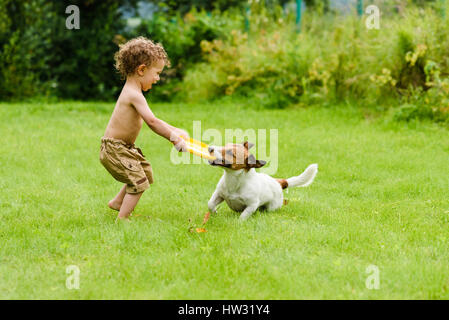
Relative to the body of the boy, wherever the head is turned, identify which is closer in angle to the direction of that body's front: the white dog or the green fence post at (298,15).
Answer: the white dog

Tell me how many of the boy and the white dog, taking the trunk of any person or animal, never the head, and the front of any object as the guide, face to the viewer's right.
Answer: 1

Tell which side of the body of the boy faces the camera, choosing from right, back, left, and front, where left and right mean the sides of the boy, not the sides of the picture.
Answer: right

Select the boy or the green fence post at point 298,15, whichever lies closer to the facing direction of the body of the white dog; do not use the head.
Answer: the boy

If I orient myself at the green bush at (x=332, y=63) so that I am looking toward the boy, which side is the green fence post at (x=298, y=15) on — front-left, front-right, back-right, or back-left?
back-right

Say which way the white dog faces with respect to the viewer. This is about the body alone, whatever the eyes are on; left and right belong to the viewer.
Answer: facing the viewer and to the left of the viewer

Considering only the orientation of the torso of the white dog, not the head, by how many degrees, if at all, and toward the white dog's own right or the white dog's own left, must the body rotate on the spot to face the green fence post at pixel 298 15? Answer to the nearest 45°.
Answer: approximately 135° to the white dog's own right

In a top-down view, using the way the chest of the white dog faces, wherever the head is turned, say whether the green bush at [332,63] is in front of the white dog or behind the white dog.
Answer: behind

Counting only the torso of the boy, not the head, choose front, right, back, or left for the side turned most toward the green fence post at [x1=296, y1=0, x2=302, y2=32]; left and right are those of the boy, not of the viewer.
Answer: left

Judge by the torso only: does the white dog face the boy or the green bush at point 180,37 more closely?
the boy

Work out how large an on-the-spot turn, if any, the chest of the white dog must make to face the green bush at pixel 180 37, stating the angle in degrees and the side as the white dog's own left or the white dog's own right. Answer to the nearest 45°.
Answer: approximately 135° to the white dog's own right

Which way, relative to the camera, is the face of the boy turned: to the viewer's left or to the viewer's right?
to the viewer's right

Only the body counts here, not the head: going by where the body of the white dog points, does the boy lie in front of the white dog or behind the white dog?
in front

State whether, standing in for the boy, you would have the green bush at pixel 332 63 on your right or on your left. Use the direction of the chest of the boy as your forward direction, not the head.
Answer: on your left
